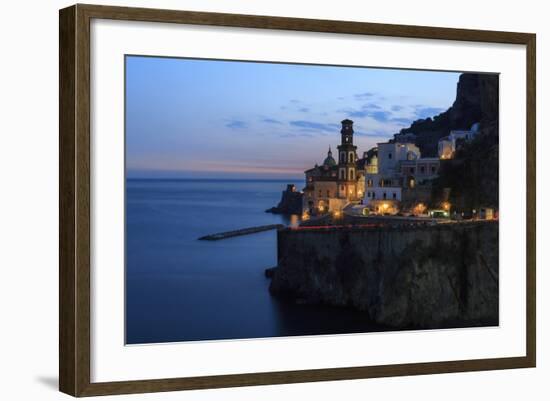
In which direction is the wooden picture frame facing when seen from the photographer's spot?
facing the viewer and to the right of the viewer
